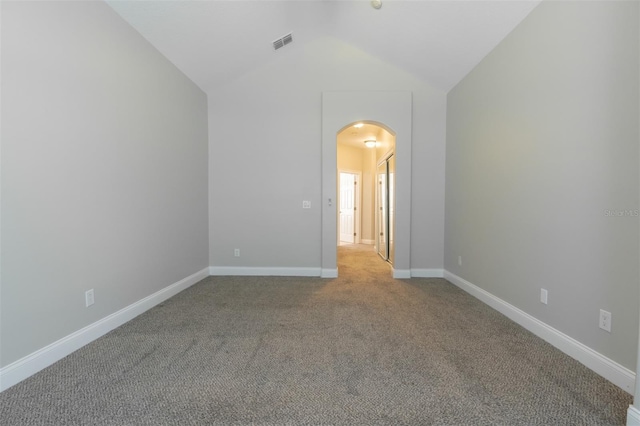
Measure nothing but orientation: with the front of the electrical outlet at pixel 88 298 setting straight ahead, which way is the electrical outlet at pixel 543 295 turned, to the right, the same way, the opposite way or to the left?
the opposite way

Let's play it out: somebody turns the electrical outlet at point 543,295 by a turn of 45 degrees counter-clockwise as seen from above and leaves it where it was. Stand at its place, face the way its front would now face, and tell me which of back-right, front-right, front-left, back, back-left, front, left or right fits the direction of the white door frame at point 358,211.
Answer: back-right

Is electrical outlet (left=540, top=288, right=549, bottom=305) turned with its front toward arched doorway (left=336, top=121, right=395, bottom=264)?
no

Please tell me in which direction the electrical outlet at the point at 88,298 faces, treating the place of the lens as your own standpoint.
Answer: facing the viewer and to the right of the viewer

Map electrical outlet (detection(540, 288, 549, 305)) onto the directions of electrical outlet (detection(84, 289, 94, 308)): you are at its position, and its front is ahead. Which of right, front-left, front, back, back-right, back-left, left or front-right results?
front

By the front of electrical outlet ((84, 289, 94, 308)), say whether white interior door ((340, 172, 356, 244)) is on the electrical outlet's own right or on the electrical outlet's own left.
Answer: on the electrical outlet's own left

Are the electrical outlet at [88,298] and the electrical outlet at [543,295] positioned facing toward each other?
yes

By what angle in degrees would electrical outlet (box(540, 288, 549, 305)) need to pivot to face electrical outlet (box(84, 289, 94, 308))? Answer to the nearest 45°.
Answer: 0° — it already faces it

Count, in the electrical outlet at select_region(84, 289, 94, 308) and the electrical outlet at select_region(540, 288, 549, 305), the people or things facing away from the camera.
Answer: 0

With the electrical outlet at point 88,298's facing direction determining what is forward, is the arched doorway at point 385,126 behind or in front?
in front

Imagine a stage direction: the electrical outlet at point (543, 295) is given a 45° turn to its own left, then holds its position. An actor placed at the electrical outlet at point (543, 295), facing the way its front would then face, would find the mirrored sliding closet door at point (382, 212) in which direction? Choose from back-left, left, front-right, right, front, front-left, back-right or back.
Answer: back-right

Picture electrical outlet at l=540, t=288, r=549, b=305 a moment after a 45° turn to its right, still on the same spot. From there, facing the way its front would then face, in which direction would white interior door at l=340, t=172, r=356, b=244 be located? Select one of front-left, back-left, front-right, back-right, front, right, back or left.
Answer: front-right

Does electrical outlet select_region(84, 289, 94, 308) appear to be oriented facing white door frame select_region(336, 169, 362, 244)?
no

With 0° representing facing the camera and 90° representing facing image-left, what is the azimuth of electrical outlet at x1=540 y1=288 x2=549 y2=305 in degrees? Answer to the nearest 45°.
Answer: approximately 45°
